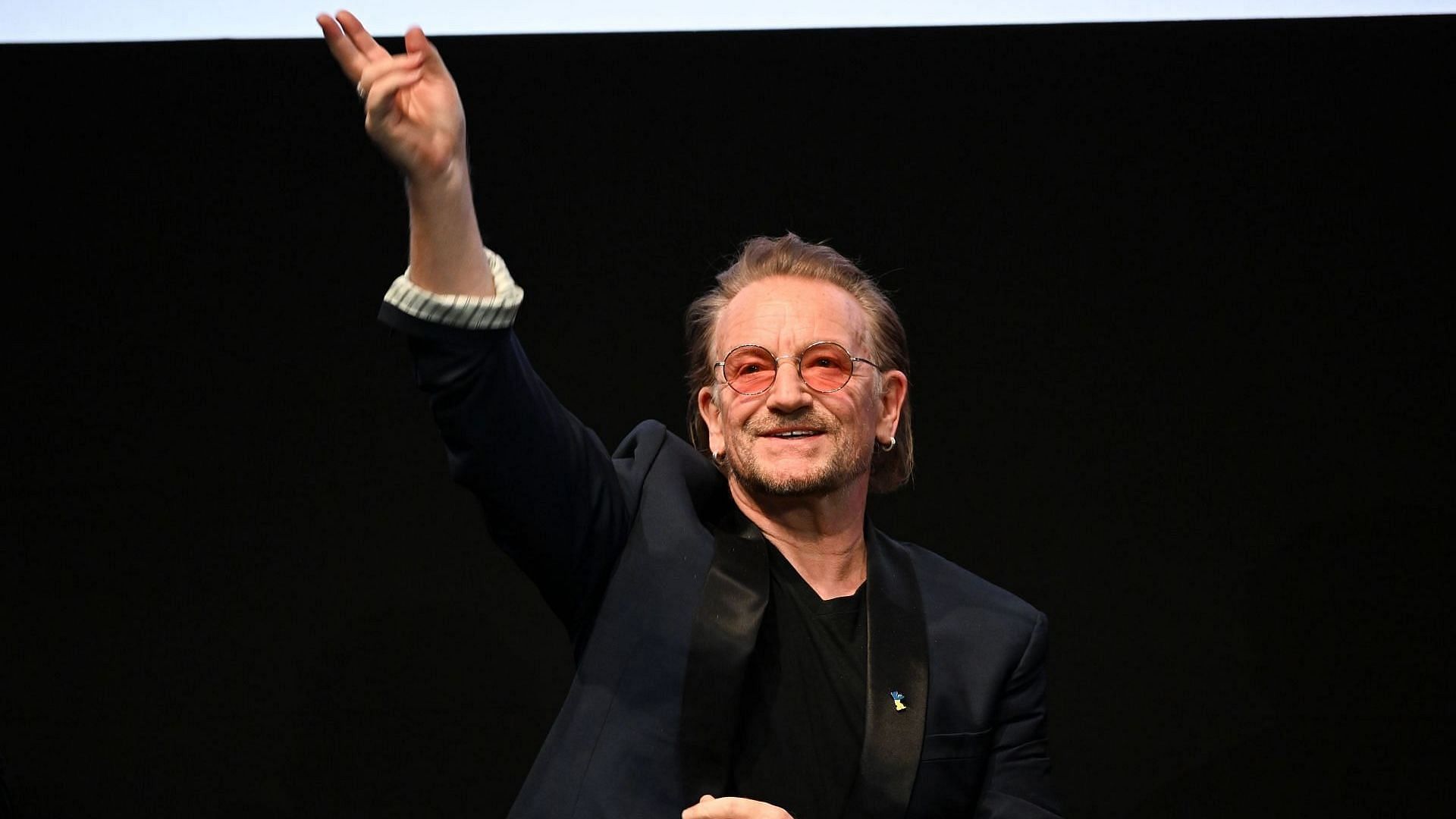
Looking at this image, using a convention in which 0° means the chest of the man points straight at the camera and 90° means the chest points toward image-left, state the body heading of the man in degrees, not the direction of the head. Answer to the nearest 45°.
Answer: approximately 0°
